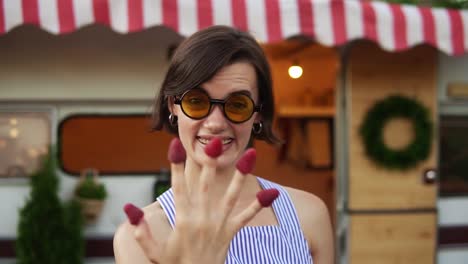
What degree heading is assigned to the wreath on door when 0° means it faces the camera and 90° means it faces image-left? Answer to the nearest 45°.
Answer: approximately 0°

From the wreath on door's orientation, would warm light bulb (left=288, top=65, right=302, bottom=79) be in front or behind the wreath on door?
behind

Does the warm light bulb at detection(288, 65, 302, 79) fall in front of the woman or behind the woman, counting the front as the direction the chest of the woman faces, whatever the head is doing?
behind

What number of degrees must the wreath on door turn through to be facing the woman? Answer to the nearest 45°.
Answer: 0° — it already faces them

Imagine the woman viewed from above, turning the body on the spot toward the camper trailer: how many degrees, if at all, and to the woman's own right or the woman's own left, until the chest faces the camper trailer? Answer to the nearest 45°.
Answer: approximately 180°

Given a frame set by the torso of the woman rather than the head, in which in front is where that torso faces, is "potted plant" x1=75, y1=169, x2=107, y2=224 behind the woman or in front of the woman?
behind

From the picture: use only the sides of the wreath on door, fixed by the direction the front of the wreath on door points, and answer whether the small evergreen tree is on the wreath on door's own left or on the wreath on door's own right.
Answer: on the wreath on door's own right

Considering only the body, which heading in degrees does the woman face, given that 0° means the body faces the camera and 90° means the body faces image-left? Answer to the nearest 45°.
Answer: approximately 0°

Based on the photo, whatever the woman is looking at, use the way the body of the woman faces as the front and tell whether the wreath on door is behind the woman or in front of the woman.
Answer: behind

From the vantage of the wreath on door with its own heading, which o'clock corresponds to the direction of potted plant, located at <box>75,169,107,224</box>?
The potted plant is roughly at 2 o'clock from the wreath on door.
